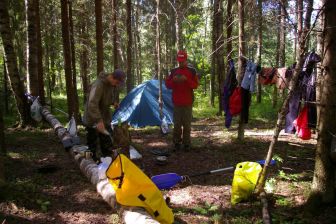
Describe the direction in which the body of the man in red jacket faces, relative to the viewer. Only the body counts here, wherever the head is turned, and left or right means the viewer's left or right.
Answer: facing the viewer

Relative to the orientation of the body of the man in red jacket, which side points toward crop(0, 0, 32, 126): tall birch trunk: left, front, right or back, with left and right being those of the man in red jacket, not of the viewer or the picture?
right

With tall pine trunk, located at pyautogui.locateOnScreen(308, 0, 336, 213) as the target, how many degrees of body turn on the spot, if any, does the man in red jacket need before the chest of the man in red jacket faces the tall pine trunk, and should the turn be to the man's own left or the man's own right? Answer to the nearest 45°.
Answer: approximately 45° to the man's own left

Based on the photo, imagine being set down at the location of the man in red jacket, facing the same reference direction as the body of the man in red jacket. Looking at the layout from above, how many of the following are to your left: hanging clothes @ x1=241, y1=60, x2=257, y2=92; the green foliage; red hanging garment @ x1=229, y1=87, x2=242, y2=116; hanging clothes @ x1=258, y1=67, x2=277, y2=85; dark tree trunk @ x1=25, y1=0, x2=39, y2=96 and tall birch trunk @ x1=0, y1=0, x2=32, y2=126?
3

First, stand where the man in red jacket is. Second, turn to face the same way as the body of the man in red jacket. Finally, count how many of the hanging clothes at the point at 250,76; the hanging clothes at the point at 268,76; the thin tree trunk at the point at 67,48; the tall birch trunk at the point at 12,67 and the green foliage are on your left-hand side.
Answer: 2

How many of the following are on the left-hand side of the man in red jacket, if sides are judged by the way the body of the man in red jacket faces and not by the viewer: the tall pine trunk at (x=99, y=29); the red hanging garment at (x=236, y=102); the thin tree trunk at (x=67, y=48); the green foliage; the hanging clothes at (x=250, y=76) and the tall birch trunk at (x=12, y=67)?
2

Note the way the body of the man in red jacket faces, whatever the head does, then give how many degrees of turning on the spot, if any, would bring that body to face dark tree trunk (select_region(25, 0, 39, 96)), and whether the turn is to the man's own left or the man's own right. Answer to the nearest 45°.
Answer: approximately 135° to the man's own right

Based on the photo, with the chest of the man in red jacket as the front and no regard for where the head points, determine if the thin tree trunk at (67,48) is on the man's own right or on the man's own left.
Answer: on the man's own right

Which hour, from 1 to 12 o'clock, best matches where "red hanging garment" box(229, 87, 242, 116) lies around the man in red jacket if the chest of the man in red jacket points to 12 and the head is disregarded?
The red hanging garment is roughly at 9 o'clock from the man in red jacket.

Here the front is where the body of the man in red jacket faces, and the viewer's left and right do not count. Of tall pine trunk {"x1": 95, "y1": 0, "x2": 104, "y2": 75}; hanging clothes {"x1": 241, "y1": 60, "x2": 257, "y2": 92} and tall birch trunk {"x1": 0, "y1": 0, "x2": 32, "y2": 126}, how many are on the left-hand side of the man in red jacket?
1

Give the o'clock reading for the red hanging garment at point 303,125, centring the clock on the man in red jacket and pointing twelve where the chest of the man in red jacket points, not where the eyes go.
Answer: The red hanging garment is roughly at 10 o'clock from the man in red jacket.

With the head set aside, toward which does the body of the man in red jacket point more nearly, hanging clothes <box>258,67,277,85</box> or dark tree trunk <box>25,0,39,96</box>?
the hanging clothes

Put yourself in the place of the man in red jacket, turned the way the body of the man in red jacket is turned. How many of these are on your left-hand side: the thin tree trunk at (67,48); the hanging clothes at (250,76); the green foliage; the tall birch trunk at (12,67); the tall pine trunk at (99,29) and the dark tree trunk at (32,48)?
1

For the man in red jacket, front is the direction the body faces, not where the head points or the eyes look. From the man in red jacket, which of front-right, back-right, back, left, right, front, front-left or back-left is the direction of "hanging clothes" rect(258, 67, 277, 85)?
left
